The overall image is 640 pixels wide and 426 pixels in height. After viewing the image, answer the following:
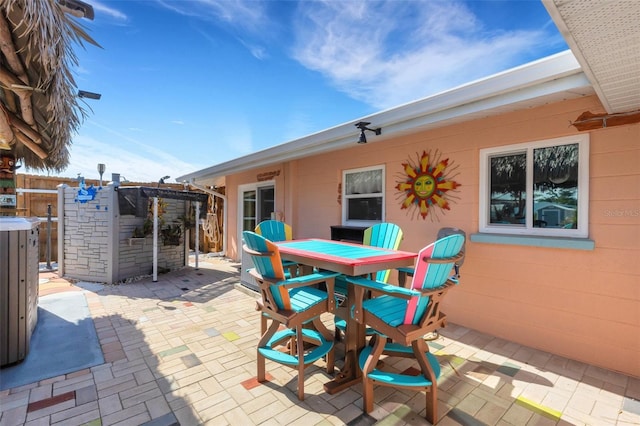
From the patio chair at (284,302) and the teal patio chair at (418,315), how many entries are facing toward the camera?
0

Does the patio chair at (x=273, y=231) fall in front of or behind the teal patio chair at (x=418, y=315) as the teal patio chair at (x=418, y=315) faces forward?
in front

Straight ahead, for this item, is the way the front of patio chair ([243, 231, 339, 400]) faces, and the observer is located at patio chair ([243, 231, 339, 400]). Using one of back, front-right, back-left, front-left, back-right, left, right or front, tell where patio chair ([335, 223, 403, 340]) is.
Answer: front

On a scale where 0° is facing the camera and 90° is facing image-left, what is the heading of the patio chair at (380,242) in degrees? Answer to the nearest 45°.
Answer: approximately 45°

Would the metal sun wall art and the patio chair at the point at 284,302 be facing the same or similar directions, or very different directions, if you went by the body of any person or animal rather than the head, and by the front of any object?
very different directions

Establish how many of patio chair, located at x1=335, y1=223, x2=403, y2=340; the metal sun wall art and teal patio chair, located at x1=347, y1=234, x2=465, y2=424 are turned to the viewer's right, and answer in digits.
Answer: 0

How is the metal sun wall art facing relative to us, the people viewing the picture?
facing the viewer and to the left of the viewer

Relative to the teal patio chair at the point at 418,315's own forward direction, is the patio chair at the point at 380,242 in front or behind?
in front

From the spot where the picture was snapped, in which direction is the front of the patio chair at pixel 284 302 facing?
facing away from the viewer and to the right of the viewer

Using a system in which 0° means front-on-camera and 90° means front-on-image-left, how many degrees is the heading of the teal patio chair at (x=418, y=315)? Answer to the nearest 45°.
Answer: approximately 135°

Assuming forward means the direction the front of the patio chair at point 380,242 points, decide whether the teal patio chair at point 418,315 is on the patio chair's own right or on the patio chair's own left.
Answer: on the patio chair's own left

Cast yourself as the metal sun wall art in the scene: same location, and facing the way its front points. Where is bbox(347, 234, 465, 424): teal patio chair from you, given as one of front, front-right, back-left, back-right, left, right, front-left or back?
front-left

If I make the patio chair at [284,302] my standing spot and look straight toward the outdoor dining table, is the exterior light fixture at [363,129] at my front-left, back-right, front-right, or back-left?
front-left

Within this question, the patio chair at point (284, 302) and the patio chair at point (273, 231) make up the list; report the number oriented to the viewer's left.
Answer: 0
